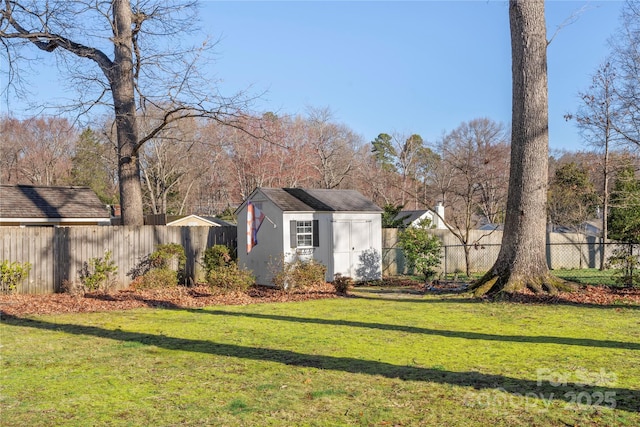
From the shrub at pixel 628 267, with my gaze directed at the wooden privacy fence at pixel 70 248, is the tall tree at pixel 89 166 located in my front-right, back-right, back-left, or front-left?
front-right

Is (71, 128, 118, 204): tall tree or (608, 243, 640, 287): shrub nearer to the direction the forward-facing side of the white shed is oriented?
the shrub

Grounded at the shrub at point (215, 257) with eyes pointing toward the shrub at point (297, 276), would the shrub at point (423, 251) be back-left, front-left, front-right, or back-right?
front-left

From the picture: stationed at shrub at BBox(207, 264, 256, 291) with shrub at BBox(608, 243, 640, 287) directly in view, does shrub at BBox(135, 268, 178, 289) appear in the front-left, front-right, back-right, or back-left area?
back-left

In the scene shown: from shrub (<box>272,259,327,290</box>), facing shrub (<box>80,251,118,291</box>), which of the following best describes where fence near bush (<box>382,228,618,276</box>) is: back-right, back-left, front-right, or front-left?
back-right

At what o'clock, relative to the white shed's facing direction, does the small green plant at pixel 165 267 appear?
The small green plant is roughly at 4 o'clock from the white shed.

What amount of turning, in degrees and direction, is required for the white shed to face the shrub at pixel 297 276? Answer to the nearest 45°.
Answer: approximately 45° to its right

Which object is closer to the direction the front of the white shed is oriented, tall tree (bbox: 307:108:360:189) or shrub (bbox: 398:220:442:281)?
the shrub

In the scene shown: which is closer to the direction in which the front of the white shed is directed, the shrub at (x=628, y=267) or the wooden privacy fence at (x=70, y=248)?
the shrub

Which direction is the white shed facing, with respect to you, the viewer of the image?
facing the viewer and to the right of the viewer

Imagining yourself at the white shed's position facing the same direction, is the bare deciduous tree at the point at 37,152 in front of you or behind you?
behind

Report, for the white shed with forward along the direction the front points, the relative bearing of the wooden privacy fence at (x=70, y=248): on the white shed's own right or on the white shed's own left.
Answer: on the white shed's own right
